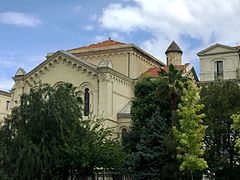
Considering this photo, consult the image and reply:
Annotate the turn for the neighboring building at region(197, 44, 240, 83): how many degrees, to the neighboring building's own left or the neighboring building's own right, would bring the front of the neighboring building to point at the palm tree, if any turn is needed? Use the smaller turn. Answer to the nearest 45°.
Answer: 0° — it already faces it

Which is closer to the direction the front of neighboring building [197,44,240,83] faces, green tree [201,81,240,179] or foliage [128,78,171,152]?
the green tree

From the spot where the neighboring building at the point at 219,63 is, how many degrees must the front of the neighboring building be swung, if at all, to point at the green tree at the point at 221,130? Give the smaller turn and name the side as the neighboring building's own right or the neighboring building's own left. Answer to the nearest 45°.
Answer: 0° — it already faces it

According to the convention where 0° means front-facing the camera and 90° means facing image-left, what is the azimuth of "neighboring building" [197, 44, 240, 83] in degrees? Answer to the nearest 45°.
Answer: approximately 0°

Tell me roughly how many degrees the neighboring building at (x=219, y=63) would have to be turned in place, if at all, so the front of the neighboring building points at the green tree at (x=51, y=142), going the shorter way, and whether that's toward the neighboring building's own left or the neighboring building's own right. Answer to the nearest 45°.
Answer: approximately 45° to the neighboring building's own right

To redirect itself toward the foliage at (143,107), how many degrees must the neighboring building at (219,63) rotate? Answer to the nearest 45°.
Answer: approximately 45° to its right
